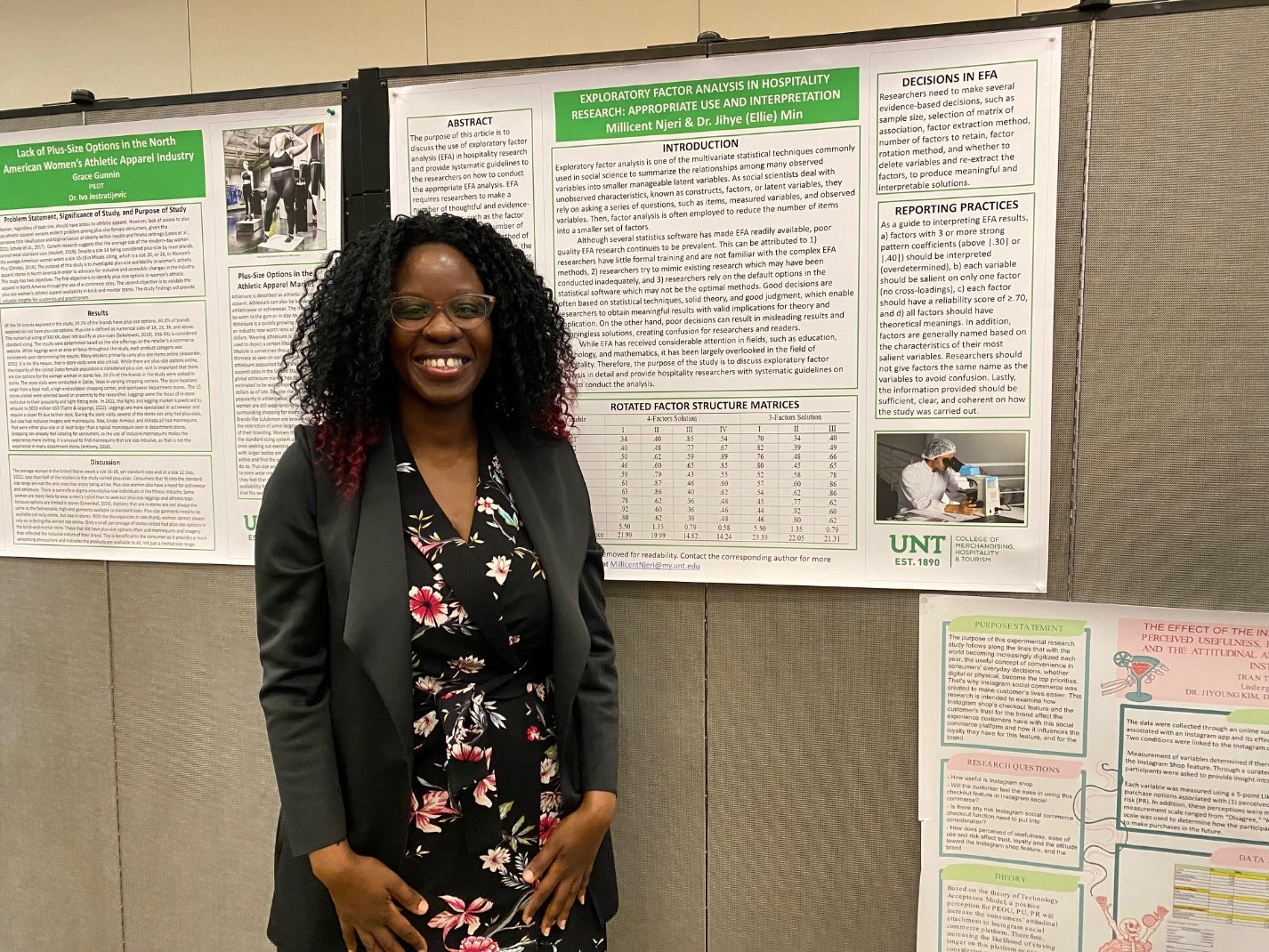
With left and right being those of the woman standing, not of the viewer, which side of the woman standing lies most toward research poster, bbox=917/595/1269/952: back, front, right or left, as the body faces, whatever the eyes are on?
left

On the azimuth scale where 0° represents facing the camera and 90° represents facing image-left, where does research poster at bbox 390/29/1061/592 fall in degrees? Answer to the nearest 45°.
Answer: approximately 0°

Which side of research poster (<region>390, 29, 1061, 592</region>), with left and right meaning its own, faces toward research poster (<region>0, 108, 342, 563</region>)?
right

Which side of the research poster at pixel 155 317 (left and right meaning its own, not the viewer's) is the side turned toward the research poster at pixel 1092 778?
left

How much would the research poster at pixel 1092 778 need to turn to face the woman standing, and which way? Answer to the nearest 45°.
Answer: approximately 45° to its right

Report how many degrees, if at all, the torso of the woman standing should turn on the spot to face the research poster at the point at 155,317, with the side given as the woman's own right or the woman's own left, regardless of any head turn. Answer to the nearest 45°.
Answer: approximately 135° to the woman's own right
